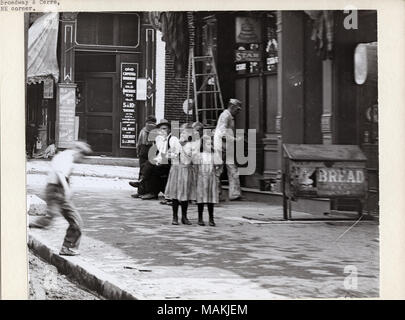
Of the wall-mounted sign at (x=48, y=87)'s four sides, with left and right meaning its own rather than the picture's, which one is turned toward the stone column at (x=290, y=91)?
left

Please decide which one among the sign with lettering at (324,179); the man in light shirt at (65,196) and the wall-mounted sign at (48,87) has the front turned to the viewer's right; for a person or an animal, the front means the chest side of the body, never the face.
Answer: the man in light shirt

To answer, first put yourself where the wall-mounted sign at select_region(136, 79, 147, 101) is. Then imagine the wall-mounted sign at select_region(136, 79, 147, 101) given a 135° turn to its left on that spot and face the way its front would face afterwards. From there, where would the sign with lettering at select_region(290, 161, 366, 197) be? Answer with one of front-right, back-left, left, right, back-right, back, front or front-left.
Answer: front-right

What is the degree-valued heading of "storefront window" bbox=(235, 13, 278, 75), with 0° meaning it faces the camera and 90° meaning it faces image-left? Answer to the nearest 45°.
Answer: approximately 0°

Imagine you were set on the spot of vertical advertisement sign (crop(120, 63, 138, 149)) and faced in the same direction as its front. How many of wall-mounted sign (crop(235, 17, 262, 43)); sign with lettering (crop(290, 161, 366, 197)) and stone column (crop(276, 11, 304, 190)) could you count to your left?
3

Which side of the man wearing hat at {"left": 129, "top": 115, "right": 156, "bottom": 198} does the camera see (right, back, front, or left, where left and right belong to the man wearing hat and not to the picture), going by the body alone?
right

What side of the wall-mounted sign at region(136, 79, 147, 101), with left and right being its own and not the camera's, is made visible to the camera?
front

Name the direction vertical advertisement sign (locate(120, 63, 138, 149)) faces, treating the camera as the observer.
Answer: facing the viewer

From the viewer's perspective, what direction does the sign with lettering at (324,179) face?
toward the camera
